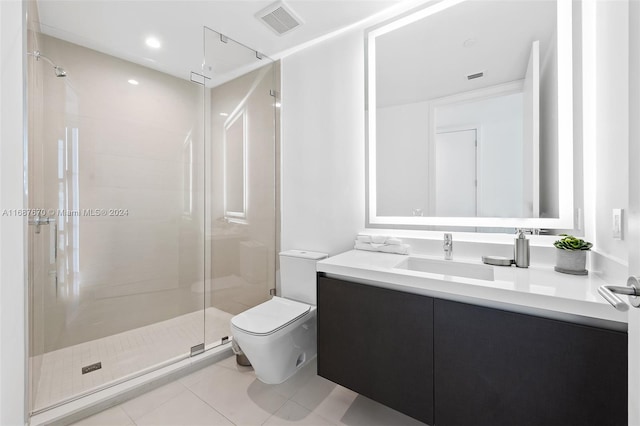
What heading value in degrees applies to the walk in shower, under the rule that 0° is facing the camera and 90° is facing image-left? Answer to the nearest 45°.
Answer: approximately 315°

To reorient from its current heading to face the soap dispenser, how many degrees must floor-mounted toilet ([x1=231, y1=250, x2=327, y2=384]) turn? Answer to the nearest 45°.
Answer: approximately 90° to its left

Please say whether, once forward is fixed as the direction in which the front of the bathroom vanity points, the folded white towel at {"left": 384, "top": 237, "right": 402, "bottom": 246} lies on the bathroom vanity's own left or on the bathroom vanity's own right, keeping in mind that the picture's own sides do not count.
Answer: on the bathroom vanity's own right

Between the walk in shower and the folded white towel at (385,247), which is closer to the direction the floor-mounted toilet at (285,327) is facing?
the walk in shower

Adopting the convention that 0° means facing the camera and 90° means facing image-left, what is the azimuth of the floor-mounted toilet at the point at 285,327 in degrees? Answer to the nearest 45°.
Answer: approximately 45°

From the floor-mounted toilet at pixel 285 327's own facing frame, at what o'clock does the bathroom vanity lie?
The bathroom vanity is roughly at 9 o'clock from the floor-mounted toilet.
